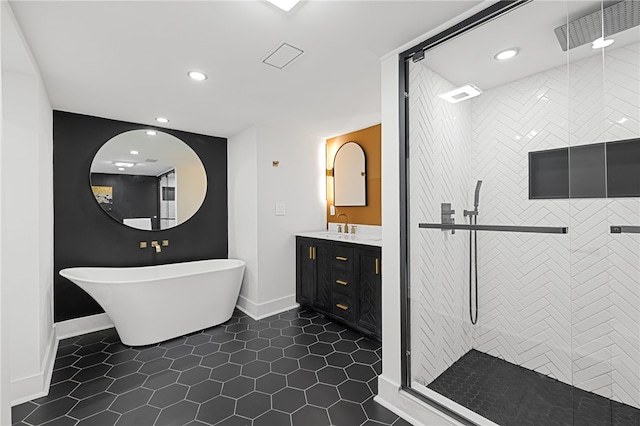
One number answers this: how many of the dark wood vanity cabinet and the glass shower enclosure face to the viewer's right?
0

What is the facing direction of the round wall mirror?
toward the camera

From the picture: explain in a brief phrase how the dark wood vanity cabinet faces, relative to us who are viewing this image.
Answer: facing the viewer and to the left of the viewer

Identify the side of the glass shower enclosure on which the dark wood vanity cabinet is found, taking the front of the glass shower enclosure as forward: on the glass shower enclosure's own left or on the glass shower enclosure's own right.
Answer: on the glass shower enclosure's own right

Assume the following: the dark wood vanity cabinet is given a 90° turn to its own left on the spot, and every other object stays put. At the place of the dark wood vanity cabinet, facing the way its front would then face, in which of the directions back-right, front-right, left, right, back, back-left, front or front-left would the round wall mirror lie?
back-right

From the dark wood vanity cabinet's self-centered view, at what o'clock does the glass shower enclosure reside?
The glass shower enclosure is roughly at 9 o'clock from the dark wood vanity cabinet.

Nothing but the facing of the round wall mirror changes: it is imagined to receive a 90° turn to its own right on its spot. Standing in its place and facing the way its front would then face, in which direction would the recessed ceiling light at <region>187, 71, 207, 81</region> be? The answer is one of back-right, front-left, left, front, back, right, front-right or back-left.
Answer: left
